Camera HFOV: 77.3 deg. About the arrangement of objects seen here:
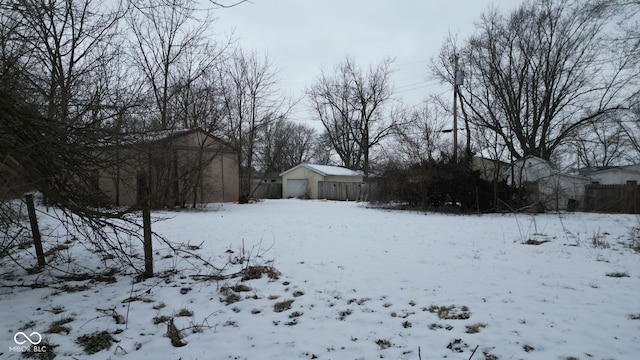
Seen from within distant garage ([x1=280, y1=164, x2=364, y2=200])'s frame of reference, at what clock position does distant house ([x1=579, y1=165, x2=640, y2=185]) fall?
distant house ([x1=579, y1=165, x2=640, y2=185]) is roughly at 8 o'clock from distant garage ([x1=280, y1=164, x2=364, y2=200]).

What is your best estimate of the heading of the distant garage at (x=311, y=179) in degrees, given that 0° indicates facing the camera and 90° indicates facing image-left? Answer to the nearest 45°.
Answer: approximately 45°

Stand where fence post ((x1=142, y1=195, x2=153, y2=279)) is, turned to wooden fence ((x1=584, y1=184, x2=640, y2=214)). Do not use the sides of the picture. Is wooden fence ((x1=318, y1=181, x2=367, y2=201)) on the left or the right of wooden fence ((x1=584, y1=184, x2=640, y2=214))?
left

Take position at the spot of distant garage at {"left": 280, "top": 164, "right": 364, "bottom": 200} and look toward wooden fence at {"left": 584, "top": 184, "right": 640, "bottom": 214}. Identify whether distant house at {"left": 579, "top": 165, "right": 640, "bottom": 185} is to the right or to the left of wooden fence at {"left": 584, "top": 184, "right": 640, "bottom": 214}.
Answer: left

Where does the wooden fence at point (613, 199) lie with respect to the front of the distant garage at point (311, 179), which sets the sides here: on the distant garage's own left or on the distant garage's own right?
on the distant garage's own left

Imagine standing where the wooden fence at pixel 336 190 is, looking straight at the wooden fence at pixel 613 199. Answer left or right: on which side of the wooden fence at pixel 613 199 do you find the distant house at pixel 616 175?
left

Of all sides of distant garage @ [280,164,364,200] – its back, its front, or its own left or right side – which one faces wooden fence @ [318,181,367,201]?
left
